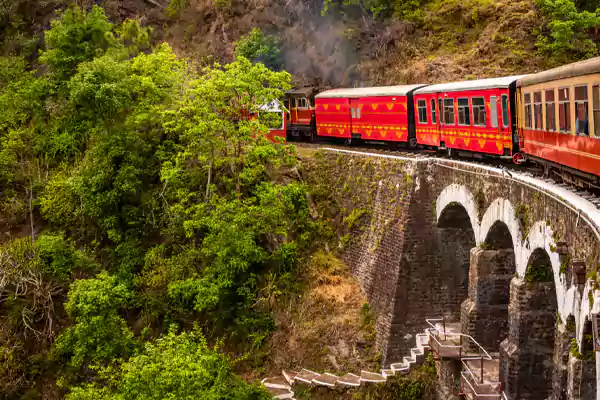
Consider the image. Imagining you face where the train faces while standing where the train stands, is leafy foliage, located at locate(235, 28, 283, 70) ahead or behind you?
ahead

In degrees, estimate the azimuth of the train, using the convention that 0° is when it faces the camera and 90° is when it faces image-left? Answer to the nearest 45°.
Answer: approximately 135°

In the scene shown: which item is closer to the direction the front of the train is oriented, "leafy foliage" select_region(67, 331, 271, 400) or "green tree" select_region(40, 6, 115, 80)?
the green tree

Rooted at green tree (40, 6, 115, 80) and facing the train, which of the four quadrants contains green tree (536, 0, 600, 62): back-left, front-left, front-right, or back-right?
front-left

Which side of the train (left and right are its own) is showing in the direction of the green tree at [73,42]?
front

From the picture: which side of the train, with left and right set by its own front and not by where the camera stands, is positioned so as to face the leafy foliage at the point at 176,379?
left
